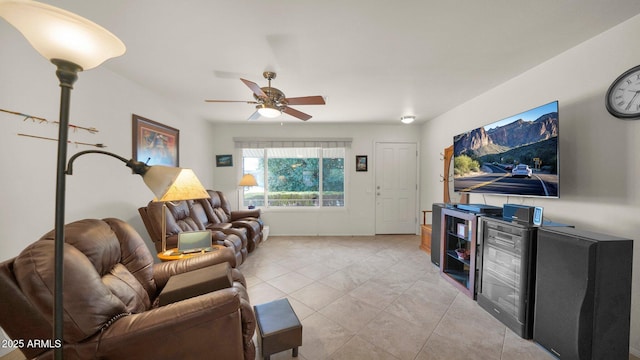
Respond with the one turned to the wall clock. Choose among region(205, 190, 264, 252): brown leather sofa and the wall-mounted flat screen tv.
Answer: the brown leather sofa

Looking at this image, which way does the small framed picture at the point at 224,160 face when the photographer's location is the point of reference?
facing the viewer

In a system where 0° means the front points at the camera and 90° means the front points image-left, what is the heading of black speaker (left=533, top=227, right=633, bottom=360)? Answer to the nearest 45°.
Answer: approximately 45°

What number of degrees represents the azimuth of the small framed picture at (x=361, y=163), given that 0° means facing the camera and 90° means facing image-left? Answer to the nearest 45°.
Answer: approximately 0°

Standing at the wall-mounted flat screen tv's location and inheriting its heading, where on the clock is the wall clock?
The wall clock is roughly at 8 o'clock from the wall-mounted flat screen tv.

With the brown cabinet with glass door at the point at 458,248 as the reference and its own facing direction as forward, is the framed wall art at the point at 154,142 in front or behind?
in front

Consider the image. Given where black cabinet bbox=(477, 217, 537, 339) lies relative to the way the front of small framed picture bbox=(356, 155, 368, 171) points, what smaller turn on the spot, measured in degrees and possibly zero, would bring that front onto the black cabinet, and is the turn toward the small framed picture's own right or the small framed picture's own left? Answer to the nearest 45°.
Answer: approximately 45° to the small framed picture's own left

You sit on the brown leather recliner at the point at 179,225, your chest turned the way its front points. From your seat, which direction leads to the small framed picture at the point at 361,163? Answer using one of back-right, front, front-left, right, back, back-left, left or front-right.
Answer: front-left

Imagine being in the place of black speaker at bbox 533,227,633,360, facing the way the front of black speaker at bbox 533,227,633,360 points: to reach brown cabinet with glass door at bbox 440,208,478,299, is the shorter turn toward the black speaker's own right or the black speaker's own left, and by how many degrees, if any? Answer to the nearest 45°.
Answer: approximately 90° to the black speaker's own right

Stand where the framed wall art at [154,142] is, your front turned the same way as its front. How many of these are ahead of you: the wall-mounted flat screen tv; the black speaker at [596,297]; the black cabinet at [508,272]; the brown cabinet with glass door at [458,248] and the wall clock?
5

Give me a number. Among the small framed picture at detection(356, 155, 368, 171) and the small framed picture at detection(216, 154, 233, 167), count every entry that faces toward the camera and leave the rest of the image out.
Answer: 2

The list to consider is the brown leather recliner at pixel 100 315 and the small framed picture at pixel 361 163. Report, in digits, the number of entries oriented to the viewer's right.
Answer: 1

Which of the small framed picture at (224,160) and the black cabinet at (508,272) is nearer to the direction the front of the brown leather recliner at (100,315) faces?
the black cabinet

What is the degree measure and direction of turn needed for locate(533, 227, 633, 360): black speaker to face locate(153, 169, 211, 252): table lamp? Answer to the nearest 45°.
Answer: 0° — it already faces it

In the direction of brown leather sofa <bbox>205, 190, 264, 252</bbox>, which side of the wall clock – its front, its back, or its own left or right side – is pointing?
front

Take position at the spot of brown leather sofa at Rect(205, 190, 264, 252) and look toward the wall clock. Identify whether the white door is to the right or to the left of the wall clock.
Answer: left

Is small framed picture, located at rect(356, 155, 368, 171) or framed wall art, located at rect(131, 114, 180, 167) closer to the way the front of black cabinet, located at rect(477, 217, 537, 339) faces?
the framed wall art

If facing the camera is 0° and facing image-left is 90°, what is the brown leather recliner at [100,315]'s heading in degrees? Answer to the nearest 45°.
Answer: approximately 270°

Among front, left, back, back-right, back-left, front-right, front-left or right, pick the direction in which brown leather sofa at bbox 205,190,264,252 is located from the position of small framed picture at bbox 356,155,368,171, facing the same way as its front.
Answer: front-right

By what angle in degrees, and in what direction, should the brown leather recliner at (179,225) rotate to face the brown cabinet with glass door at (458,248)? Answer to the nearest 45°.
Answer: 0° — it already faces it

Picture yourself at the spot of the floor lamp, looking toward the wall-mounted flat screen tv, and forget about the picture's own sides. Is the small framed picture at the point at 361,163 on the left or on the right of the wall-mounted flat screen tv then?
left
